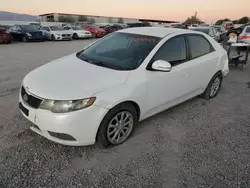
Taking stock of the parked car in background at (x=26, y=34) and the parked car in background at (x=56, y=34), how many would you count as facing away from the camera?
0

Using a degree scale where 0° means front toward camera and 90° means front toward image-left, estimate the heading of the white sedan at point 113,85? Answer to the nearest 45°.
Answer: approximately 45°

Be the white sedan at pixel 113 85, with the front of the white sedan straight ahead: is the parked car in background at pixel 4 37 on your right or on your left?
on your right

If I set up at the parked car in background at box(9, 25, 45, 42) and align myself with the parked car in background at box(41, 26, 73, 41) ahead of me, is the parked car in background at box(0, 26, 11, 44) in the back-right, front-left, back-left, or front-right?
back-right

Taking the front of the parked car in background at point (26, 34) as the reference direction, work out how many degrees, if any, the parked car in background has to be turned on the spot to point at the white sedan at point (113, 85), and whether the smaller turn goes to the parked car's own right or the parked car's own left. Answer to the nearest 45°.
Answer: approximately 45° to the parked car's own right

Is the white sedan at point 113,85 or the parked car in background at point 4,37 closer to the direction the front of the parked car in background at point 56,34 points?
the white sedan

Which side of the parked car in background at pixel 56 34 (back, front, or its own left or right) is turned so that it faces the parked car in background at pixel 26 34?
right

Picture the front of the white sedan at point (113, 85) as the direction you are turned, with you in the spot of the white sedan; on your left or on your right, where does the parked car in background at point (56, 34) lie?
on your right
